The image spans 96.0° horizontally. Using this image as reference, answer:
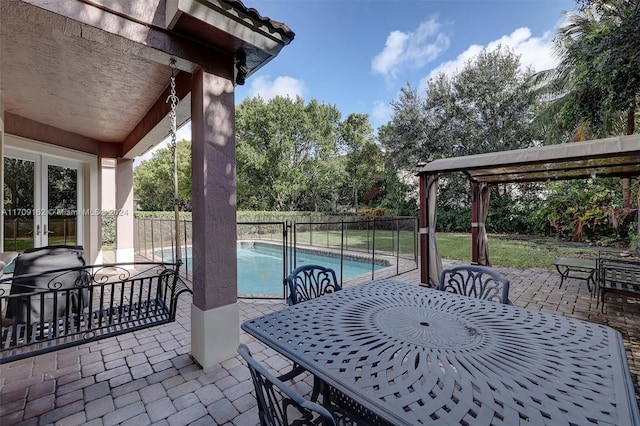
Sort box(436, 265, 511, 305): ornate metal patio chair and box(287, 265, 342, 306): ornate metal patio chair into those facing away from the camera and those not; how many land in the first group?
0

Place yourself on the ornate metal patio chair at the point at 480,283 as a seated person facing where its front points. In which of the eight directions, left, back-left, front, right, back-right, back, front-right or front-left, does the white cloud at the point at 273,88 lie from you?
right

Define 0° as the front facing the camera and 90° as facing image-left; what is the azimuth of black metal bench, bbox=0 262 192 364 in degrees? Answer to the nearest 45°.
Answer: approximately 135°

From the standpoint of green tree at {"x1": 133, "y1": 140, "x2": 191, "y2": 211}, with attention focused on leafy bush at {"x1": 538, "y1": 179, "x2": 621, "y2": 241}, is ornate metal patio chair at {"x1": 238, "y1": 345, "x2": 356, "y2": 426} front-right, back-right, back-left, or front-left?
front-right

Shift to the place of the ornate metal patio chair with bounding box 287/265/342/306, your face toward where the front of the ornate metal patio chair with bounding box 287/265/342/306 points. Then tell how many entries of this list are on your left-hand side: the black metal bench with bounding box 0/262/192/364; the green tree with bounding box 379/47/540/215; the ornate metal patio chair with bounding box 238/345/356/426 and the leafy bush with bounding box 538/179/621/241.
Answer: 2

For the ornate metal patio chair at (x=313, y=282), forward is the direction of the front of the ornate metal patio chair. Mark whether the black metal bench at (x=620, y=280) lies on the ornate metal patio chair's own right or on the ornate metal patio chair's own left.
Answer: on the ornate metal patio chair's own left

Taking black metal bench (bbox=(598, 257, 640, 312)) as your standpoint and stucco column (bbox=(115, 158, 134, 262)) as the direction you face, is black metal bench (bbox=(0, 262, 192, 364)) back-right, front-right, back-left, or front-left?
front-left

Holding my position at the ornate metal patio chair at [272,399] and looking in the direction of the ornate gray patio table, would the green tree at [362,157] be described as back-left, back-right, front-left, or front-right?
front-left

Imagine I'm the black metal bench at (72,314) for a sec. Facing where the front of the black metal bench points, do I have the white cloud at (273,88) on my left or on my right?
on my right

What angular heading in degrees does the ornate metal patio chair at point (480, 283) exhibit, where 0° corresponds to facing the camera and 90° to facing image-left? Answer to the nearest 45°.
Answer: approximately 45°
